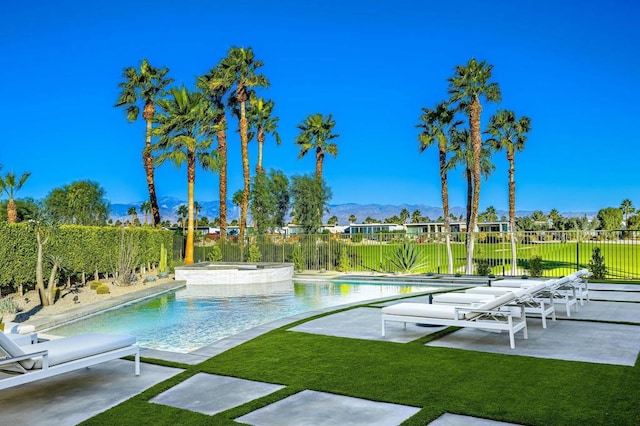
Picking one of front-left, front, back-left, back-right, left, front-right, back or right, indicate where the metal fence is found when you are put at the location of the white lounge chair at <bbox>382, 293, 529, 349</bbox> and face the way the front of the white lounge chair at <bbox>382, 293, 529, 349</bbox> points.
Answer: right

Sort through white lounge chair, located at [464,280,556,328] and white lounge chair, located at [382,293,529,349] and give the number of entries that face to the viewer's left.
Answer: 2

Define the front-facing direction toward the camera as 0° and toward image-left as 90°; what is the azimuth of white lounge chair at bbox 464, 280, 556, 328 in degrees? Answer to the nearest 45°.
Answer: approximately 90°

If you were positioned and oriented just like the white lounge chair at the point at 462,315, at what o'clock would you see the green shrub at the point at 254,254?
The green shrub is roughly at 2 o'clock from the white lounge chair.

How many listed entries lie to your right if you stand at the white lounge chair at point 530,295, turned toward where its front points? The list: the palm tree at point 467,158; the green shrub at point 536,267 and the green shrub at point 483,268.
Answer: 3

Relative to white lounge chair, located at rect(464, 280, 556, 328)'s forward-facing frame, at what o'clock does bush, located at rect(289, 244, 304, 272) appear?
The bush is roughly at 2 o'clock from the white lounge chair.

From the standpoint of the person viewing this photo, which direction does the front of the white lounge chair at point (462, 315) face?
facing to the left of the viewer

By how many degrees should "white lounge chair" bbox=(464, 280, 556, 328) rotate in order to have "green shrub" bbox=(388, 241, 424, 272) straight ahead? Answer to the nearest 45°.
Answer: approximately 90° to its right

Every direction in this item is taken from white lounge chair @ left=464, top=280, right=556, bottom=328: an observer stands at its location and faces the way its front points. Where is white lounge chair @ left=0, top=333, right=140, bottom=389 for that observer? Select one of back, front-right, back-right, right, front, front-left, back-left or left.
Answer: front-left

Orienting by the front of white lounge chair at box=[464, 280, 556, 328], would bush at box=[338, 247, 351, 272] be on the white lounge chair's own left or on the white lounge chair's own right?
on the white lounge chair's own right

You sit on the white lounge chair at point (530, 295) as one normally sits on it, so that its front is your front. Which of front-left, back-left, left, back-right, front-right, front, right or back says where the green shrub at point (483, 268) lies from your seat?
right

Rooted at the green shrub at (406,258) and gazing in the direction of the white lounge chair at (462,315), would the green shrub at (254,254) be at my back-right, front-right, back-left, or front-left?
back-right

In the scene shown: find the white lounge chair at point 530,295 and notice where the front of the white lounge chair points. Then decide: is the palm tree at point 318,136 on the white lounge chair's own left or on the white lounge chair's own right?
on the white lounge chair's own right
